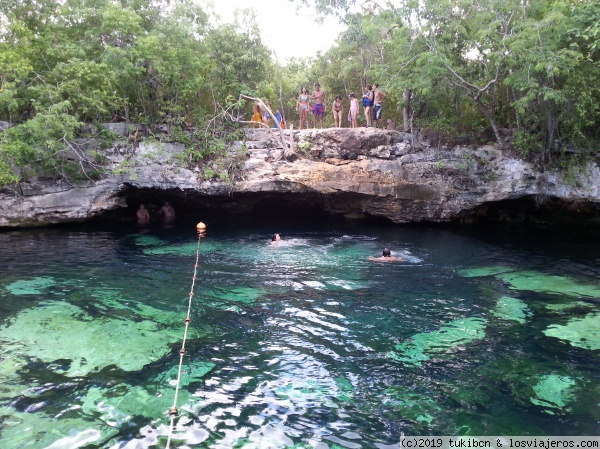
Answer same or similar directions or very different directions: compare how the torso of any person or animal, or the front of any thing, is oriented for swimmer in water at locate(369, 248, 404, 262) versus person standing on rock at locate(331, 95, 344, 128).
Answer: very different directions

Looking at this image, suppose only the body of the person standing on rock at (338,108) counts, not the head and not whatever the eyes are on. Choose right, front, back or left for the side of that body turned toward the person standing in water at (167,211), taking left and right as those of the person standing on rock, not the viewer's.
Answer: right

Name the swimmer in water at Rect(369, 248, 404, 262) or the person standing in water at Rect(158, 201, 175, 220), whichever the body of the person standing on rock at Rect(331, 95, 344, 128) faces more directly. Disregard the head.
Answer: the swimmer in water

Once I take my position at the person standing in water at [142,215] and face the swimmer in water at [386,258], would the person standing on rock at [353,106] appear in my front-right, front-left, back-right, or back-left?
front-left

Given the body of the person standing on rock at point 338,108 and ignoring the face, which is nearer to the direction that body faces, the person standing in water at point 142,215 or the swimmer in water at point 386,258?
the swimmer in water

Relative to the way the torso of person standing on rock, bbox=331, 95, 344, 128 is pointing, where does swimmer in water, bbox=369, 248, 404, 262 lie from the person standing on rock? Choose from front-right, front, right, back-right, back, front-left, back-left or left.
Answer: front

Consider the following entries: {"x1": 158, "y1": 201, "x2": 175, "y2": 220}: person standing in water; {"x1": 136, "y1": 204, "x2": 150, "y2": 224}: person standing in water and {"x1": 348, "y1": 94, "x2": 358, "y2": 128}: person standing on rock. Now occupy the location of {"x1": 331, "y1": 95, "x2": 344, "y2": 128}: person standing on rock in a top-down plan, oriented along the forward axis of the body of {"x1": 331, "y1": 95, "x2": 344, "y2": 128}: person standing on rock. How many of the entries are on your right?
2

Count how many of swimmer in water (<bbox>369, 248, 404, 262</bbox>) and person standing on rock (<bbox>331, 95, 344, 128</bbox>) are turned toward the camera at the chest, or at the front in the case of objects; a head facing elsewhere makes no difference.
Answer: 1

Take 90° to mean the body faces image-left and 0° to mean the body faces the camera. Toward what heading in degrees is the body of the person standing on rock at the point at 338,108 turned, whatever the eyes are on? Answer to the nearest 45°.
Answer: approximately 0°
